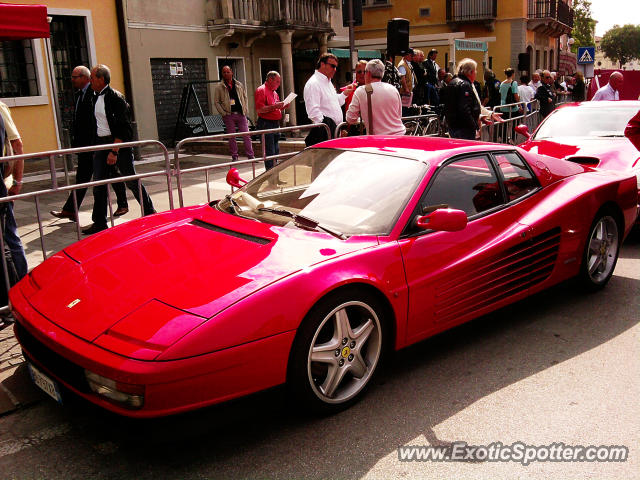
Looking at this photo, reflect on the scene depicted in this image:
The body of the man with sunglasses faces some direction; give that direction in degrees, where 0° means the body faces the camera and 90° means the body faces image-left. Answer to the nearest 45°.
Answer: approximately 315°

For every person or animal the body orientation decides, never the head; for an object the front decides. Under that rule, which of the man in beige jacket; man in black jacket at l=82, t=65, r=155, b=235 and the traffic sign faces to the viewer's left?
the man in black jacket

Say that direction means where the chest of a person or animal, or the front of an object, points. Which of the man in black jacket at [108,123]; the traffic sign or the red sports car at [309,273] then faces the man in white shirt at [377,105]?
the traffic sign

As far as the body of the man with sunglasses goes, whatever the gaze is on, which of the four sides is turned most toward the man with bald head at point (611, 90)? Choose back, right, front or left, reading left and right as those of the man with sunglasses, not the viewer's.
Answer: left

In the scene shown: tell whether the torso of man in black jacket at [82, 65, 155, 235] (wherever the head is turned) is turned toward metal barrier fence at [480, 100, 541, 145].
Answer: no

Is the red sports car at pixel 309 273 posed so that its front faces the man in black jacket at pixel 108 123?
no

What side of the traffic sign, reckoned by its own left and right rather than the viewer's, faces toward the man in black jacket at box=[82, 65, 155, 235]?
front

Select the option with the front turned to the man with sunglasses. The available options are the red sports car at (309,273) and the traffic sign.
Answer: the traffic sign

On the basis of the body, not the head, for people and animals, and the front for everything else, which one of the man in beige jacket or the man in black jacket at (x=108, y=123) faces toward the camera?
the man in beige jacket

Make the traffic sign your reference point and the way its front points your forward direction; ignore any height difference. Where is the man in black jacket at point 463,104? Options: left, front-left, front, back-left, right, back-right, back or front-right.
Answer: front

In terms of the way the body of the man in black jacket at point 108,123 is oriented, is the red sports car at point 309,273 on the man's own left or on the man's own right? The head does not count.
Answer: on the man's own left

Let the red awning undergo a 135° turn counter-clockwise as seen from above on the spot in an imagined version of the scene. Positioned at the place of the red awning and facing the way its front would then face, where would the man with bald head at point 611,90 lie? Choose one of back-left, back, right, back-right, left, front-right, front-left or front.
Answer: front-right

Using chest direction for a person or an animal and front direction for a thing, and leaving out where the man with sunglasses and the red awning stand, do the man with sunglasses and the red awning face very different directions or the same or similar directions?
same or similar directions

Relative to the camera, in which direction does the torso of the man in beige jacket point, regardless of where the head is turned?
toward the camera

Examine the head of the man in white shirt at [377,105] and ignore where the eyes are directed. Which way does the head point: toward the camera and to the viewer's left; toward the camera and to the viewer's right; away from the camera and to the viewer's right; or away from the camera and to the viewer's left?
away from the camera and to the viewer's left

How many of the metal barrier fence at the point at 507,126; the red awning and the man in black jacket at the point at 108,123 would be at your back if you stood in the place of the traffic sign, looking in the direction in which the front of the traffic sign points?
0

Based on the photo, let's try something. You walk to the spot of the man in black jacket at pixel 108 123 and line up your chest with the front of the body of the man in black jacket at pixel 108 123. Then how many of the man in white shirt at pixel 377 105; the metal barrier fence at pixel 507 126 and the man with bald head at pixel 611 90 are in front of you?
0
